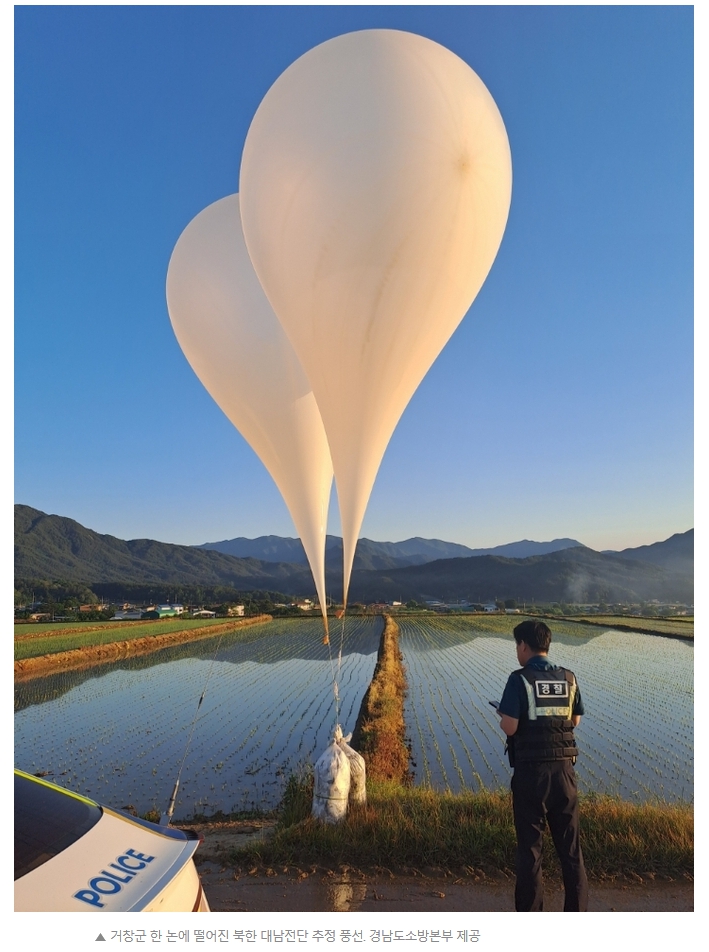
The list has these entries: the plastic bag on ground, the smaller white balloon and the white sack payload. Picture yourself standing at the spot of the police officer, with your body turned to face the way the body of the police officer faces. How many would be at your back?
0

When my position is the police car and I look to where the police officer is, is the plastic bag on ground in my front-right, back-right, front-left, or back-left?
front-left

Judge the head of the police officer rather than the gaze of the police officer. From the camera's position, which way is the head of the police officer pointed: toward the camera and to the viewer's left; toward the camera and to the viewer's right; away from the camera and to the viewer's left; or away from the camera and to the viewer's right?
away from the camera and to the viewer's left

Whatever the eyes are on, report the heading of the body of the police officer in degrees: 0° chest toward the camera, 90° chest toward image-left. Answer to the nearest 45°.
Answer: approximately 135°

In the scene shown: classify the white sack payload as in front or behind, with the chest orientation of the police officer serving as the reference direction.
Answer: in front

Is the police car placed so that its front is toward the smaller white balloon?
no

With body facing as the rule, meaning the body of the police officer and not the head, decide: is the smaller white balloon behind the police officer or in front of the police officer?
in front

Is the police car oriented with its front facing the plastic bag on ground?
no
